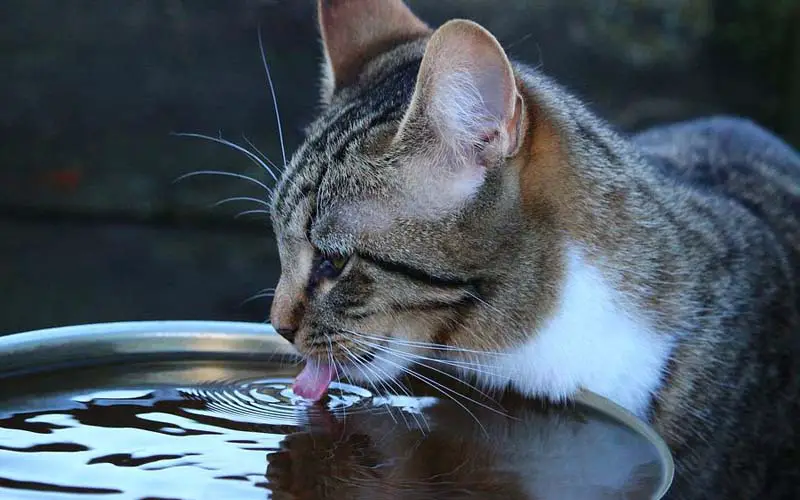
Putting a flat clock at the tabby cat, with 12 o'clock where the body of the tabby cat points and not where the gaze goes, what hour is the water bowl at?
The water bowl is roughly at 11 o'clock from the tabby cat.

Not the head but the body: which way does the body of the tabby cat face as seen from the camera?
to the viewer's left
